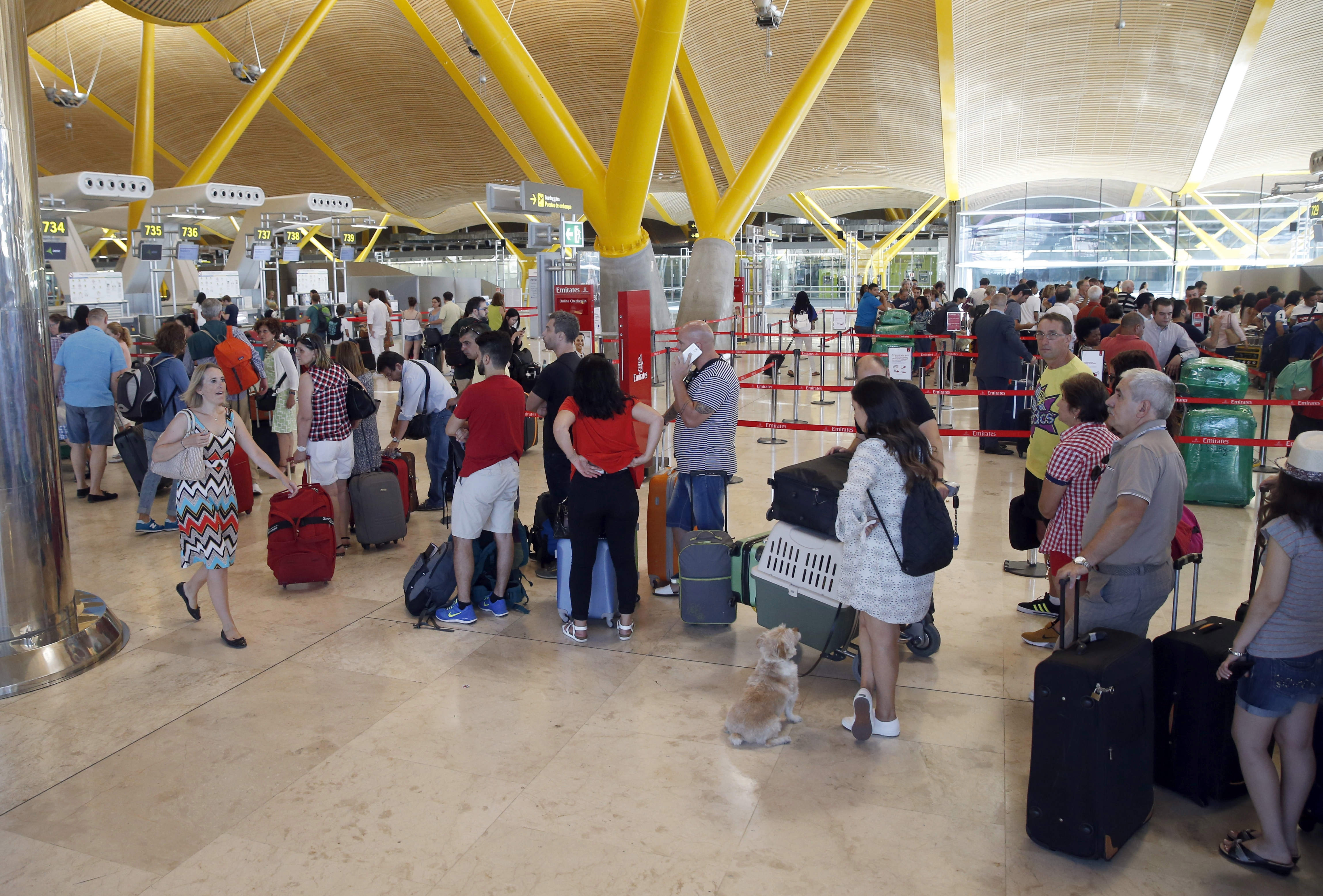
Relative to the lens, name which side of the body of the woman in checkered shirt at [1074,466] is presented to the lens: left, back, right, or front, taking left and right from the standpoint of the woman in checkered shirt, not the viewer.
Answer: left

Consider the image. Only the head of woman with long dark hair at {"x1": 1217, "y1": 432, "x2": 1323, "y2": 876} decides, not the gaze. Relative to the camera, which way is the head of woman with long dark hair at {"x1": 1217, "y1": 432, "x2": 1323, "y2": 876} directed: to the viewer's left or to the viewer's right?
to the viewer's left

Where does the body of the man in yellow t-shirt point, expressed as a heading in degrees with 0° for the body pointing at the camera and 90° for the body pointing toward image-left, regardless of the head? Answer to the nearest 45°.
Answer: approximately 45°

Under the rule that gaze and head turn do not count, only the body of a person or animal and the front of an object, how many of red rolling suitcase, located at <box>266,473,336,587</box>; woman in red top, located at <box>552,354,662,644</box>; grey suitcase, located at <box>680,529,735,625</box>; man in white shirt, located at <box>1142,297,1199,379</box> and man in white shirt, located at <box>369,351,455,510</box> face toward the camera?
3

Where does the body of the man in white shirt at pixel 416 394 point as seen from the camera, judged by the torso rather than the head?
to the viewer's left

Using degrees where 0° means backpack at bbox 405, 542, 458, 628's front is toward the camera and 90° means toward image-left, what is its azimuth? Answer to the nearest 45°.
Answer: approximately 45°

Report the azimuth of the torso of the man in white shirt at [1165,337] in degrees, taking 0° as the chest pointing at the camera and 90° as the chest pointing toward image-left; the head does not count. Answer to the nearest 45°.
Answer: approximately 0°

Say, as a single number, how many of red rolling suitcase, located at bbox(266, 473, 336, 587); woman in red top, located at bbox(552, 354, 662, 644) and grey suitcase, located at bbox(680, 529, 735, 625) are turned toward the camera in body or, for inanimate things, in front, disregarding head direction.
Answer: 2

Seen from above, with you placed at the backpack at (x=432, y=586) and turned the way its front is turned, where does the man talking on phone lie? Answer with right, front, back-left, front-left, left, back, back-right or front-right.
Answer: back-left

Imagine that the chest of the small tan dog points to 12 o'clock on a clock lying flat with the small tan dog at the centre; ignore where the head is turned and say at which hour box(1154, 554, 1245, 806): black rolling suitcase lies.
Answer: The black rolling suitcase is roughly at 2 o'clock from the small tan dog.

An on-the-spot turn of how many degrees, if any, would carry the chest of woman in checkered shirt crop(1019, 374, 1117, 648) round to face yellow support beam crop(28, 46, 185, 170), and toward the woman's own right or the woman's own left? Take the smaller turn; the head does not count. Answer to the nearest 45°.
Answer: approximately 45° to the woman's own right

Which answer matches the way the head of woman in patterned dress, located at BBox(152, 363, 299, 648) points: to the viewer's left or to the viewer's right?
to the viewer's right
